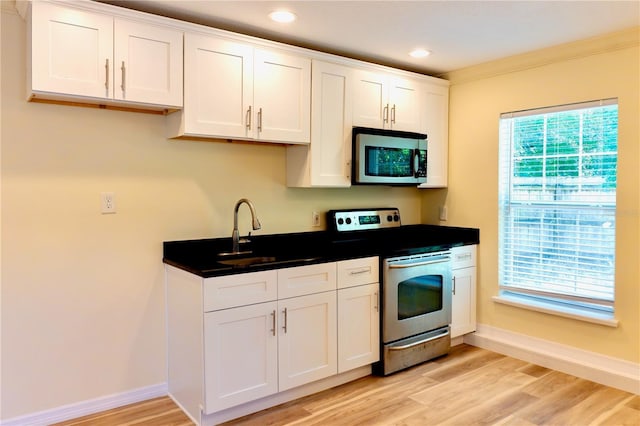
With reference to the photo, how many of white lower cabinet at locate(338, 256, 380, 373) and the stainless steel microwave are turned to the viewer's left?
0

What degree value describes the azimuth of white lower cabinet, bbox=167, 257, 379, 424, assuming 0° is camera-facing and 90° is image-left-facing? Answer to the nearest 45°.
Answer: approximately 315°

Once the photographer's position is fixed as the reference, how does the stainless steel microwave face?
facing the viewer and to the right of the viewer

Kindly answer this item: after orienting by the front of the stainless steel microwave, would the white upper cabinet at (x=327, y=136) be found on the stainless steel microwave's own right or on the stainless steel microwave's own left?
on the stainless steel microwave's own right

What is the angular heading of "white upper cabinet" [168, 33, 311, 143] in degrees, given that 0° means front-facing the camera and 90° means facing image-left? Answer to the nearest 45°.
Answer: approximately 315°
